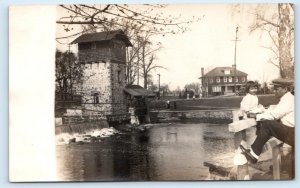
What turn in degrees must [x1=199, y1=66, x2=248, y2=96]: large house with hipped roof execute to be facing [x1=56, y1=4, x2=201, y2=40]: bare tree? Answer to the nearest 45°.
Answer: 0° — it already faces it

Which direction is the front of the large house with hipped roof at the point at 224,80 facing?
toward the camera

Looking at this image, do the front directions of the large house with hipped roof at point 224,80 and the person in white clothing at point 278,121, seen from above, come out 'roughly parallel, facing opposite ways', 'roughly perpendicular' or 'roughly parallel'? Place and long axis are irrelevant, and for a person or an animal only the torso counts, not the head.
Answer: roughly perpendicular

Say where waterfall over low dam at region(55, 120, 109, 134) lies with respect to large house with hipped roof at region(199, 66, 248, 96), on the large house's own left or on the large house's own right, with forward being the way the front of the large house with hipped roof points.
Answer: on the large house's own right

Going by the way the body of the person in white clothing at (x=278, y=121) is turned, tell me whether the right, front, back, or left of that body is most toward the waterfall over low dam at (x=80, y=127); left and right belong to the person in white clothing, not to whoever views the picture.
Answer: front

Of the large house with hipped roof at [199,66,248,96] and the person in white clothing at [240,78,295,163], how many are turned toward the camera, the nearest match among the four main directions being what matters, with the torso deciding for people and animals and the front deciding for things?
1

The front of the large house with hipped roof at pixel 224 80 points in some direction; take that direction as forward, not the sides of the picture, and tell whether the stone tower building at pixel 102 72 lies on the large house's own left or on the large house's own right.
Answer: on the large house's own right

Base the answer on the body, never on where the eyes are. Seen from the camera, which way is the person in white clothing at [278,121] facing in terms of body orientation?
to the viewer's left
